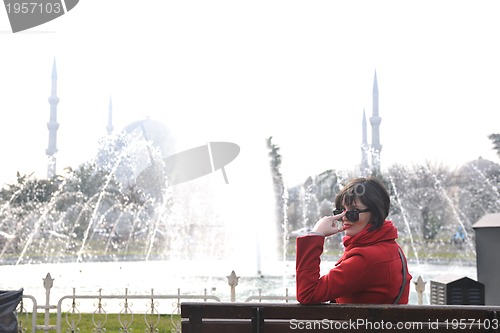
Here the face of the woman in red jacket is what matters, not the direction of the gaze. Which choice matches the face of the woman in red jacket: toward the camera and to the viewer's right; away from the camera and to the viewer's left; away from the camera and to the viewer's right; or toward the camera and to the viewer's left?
toward the camera and to the viewer's left

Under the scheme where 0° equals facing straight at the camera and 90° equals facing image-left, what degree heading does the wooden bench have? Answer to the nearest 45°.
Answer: approximately 180°

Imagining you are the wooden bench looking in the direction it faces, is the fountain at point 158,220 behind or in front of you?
in front
